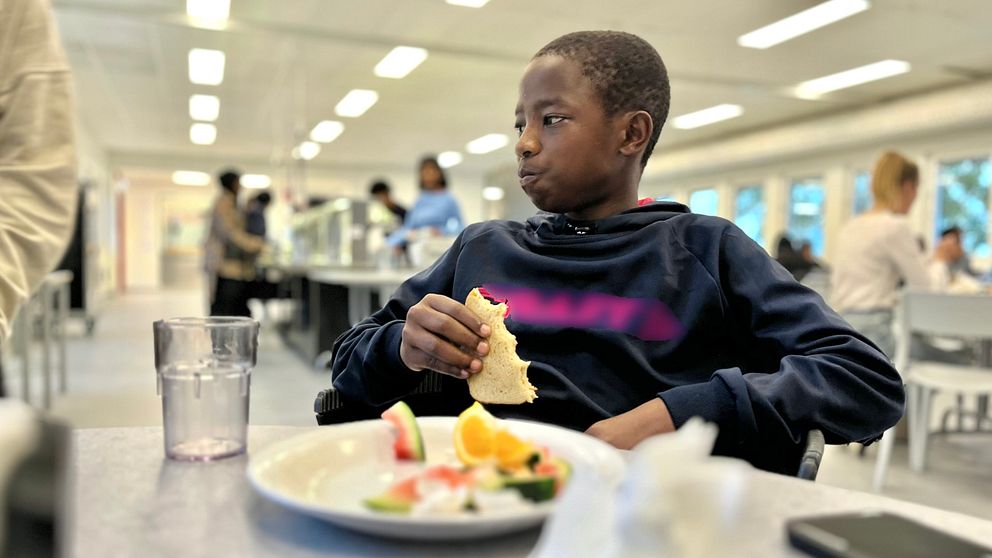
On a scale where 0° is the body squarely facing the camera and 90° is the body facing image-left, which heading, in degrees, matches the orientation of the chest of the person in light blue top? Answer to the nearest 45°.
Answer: approximately 45°

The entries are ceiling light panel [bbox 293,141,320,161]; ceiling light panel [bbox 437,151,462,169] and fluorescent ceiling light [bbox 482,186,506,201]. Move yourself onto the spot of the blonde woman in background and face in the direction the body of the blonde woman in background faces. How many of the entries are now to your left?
3

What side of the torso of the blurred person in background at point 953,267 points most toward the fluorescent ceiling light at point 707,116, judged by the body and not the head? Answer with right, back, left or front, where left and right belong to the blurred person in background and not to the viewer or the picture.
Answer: right

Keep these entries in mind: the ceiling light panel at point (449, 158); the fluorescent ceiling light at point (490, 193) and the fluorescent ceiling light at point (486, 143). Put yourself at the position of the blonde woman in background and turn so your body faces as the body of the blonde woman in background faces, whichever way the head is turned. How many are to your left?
3

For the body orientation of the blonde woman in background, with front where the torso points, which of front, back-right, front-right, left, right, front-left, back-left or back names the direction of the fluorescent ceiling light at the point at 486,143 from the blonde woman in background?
left

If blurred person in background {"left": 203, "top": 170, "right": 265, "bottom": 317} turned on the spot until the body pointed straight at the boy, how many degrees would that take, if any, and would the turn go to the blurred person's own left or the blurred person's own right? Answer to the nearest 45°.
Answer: approximately 90° to the blurred person's own right

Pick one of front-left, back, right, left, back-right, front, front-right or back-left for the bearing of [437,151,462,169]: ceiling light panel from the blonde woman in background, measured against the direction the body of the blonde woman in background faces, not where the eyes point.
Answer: left

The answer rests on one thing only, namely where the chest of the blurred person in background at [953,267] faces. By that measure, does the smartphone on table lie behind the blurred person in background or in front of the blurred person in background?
in front

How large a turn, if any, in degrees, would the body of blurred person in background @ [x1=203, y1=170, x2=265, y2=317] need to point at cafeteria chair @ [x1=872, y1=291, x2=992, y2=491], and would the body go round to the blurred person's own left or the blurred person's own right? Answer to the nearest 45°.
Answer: approximately 45° to the blurred person's own right

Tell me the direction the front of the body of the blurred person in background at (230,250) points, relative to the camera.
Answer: to the viewer's right

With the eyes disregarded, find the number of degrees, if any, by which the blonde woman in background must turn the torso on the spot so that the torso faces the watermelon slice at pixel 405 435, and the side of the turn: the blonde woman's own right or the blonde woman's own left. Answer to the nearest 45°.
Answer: approximately 135° to the blonde woman's own right

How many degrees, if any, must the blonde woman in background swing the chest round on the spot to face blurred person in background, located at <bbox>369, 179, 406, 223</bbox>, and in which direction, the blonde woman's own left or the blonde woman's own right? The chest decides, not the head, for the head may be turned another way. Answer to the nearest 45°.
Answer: approximately 90° to the blonde woman's own left

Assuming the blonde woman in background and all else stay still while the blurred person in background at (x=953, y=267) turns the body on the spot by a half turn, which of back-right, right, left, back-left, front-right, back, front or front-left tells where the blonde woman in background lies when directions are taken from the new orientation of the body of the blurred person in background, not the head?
back-right

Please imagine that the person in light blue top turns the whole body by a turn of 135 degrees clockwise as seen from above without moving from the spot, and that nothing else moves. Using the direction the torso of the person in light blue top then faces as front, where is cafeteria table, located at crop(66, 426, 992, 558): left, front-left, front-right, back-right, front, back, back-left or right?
back

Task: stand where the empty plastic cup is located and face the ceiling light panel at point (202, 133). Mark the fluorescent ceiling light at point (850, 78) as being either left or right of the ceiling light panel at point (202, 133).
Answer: right
